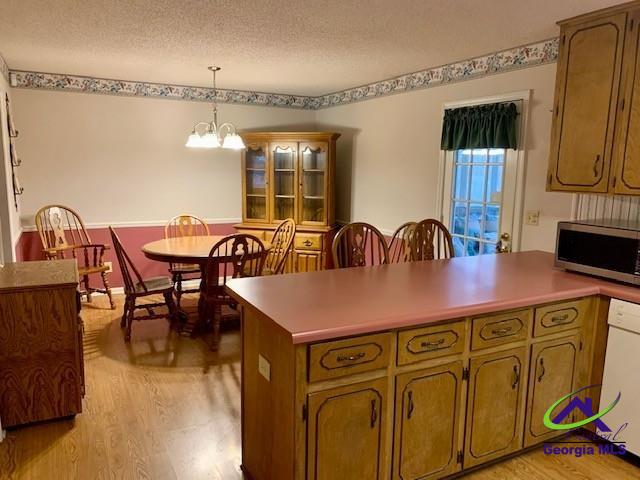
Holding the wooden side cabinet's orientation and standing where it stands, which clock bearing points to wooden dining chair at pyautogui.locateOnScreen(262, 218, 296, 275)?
The wooden dining chair is roughly at 11 o'clock from the wooden side cabinet.

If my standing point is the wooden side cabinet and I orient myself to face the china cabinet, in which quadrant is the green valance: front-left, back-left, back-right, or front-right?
front-right

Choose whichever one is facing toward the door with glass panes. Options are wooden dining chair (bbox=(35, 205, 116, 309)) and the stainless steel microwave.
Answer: the wooden dining chair

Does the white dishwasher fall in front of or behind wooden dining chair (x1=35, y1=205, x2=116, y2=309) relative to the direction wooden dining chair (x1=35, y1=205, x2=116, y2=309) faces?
in front

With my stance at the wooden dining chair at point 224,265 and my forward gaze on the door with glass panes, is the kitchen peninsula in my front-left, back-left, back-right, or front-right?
front-right

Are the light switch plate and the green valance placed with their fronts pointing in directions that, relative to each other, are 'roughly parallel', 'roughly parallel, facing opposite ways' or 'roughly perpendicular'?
roughly parallel

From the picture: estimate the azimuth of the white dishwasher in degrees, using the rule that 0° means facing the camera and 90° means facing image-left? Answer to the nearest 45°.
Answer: approximately 45°

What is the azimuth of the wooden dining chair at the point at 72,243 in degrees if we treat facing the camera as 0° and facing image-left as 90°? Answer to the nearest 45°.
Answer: approximately 315°

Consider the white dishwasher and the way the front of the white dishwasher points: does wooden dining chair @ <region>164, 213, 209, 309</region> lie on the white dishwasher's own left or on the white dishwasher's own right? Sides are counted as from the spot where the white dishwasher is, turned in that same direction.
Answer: on the white dishwasher's own right

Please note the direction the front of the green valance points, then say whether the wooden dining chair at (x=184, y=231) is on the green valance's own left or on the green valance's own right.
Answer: on the green valance's own right

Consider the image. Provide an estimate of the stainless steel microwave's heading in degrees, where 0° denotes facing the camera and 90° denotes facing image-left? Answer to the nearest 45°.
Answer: approximately 45°

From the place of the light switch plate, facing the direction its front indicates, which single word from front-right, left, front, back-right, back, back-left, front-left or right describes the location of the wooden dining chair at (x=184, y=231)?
front-right

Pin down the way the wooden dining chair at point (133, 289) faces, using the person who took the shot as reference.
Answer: facing away from the viewer and to the right of the viewer

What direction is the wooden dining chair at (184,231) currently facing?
toward the camera

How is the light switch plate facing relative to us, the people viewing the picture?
facing the viewer and to the left of the viewer

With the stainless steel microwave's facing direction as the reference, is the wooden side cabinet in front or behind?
in front
